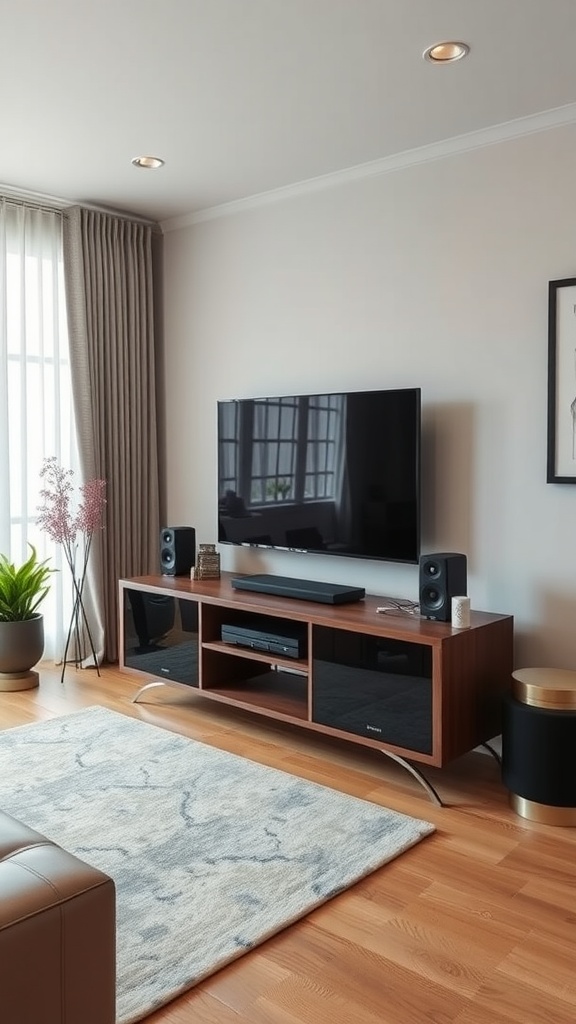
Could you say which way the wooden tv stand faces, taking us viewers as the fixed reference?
facing the viewer and to the left of the viewer

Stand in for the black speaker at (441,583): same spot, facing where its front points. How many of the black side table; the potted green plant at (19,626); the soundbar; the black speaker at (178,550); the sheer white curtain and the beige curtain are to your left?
1

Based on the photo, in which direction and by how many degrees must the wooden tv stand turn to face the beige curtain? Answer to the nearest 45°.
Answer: approximately 90° to its right

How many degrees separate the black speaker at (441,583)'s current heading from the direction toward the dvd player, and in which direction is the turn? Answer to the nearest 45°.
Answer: approximately 45° to its right

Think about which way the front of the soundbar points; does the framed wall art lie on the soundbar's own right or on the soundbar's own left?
on the soundbar's own left

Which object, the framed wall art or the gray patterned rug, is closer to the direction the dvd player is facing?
the gray patterned rug

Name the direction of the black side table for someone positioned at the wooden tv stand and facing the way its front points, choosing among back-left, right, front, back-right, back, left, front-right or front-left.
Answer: left

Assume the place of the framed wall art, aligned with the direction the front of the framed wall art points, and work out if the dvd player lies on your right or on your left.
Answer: on your right

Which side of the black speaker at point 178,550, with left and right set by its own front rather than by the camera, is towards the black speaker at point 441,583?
left

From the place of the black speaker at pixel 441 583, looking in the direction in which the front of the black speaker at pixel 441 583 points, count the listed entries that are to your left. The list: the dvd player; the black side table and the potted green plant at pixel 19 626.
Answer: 1

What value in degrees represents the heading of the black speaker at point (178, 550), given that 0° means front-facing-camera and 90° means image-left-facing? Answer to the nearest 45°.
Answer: approximately 45°
